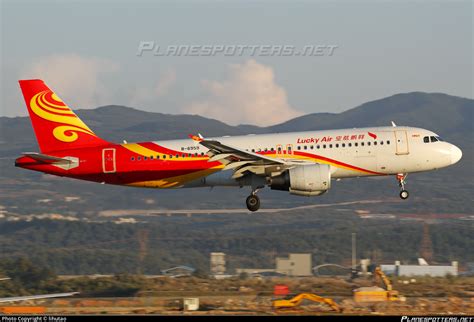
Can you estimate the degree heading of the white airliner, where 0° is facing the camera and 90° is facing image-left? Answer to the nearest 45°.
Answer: approximately 270°
